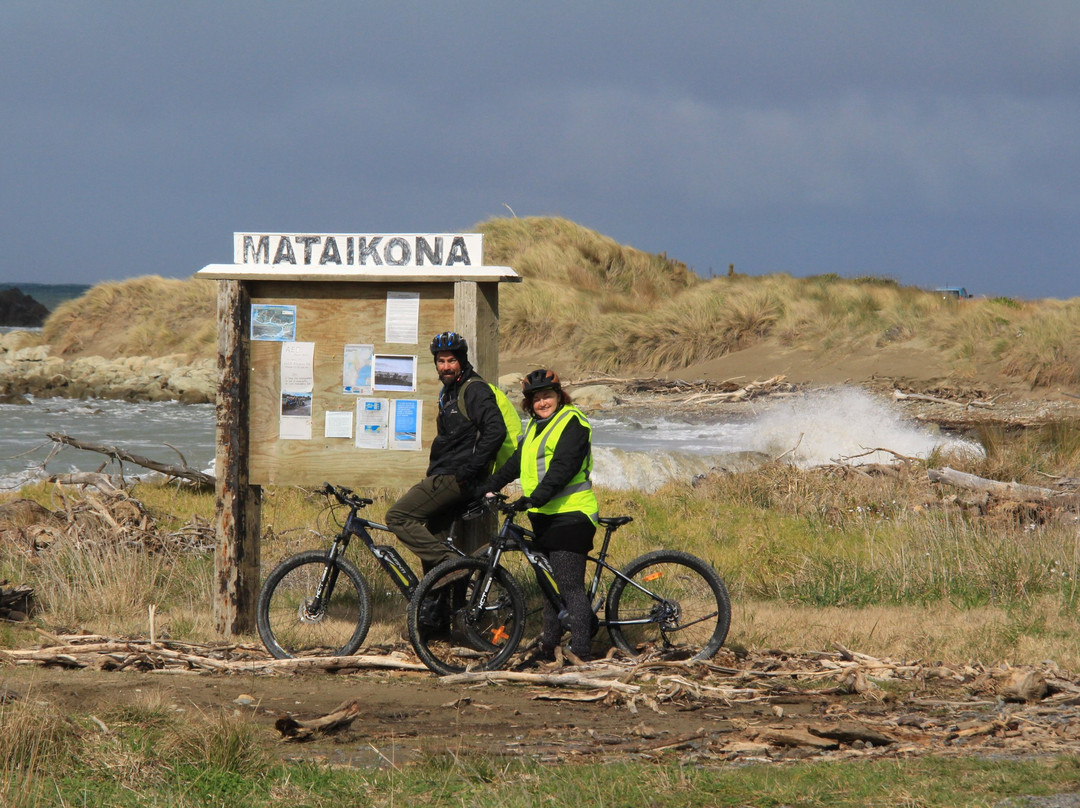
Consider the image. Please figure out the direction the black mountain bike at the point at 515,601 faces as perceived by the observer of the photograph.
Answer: facing to the left of the viewer

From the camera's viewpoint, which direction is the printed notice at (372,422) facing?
toward the camera

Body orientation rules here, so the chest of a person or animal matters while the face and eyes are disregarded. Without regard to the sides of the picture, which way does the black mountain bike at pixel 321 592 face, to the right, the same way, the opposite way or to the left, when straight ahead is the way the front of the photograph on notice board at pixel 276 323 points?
to the right

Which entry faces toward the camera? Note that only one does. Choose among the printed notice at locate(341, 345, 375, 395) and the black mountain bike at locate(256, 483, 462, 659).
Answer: the printed notice

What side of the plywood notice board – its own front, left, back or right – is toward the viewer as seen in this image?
front

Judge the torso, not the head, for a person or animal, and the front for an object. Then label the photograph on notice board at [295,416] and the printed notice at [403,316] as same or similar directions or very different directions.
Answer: same or similar directions

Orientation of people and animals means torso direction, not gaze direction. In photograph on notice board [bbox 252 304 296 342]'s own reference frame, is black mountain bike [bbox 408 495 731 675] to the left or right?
on its left

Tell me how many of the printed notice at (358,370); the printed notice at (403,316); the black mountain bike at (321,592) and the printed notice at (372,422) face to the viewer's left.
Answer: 1

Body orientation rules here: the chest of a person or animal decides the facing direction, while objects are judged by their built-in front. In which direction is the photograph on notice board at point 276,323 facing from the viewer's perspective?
toward the camera

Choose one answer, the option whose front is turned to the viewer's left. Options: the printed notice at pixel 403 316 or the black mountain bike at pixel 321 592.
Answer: the black mountain bike

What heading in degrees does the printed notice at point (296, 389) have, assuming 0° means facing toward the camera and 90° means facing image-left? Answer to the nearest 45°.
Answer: approximately 0°

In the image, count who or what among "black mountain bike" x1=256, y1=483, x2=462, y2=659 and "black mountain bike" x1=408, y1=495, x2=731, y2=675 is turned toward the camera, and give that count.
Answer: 0

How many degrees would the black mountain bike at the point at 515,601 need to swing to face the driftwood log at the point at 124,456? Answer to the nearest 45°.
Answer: approximately 45° to its right

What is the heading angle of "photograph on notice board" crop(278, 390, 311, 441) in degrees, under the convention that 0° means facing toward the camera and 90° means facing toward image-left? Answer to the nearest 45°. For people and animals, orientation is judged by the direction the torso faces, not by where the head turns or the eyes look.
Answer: approximately 0°
